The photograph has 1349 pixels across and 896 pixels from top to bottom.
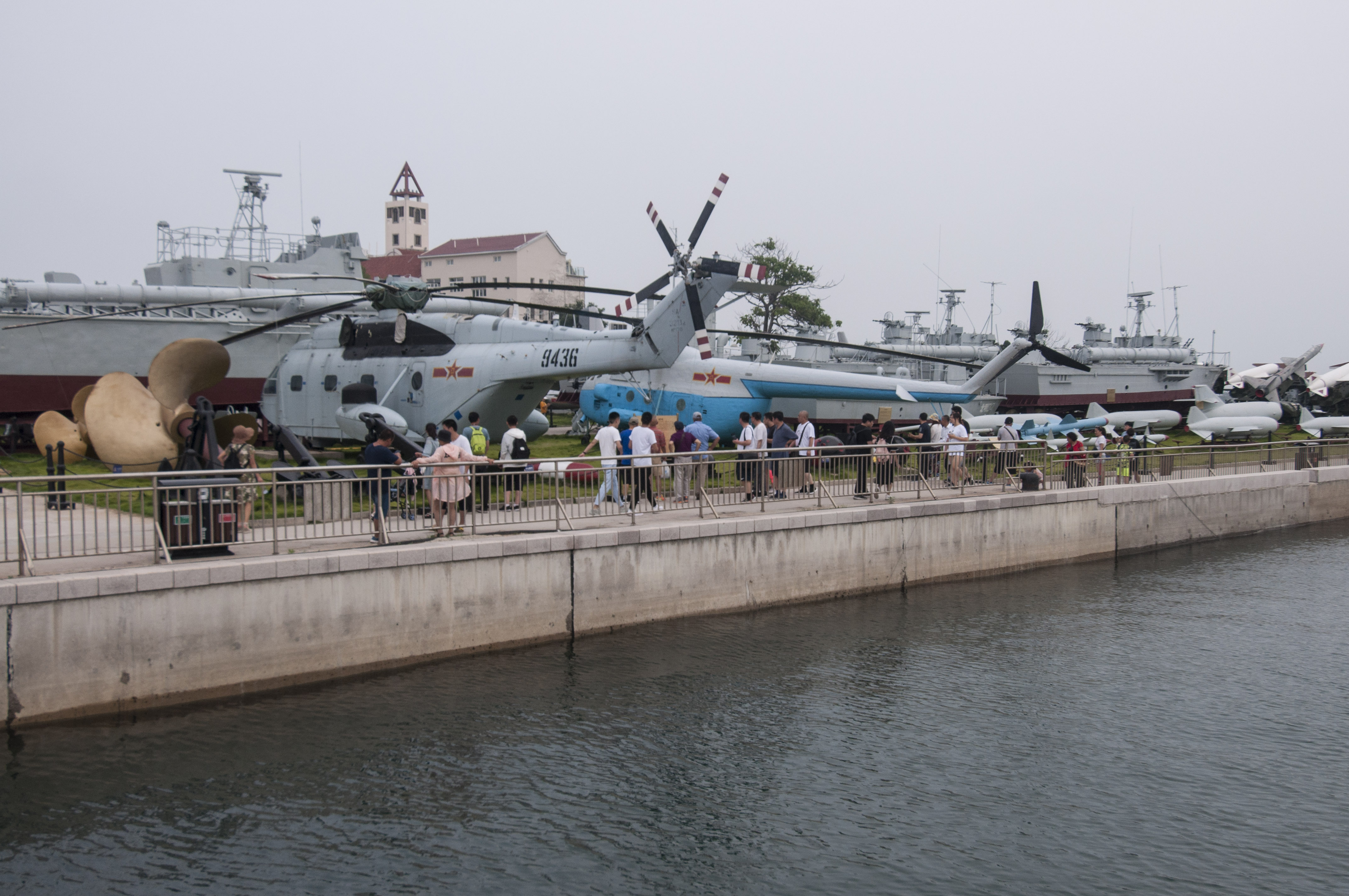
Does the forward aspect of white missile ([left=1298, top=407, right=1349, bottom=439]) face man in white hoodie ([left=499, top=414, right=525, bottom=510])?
no

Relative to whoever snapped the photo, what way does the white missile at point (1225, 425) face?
facing to the right of the viewer

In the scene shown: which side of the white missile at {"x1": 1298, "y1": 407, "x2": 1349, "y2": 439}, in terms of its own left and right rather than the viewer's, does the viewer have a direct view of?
right

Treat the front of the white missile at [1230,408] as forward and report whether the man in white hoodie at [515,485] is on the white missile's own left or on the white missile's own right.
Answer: on the white missile's own right

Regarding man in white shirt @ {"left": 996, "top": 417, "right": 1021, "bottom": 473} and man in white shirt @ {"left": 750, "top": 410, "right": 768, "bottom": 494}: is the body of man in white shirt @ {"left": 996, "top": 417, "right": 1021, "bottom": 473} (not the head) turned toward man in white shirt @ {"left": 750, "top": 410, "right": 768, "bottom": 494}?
no

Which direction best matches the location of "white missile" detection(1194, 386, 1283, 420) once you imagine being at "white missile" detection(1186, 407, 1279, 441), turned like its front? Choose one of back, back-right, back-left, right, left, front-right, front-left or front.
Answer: left

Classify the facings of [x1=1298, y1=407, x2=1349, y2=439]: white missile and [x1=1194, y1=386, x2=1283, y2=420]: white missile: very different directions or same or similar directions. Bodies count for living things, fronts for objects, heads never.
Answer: same or similar directions

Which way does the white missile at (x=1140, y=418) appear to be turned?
to the viewer's right

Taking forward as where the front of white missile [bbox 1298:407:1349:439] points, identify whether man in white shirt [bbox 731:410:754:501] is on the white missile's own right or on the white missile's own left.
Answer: on the white missile's own right

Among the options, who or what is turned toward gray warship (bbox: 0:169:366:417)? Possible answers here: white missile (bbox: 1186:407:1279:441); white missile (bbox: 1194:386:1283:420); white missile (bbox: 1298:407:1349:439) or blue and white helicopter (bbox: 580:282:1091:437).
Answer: the blue and white helicopter

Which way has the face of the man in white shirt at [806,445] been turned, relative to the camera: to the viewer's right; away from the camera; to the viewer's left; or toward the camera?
to the viewer's left

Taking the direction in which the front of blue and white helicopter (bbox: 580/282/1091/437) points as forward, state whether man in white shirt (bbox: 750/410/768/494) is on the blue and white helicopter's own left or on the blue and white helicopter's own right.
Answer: on the blue and white helicopter's own left

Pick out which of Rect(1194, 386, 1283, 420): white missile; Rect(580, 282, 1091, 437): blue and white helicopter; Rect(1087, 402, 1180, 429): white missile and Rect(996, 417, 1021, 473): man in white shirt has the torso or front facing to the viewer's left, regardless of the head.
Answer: the blue and white helicopter

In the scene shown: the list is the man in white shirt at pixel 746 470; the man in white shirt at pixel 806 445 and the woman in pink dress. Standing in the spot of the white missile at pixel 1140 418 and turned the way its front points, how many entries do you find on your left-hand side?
0

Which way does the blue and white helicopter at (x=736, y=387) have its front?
to the viewer's left
